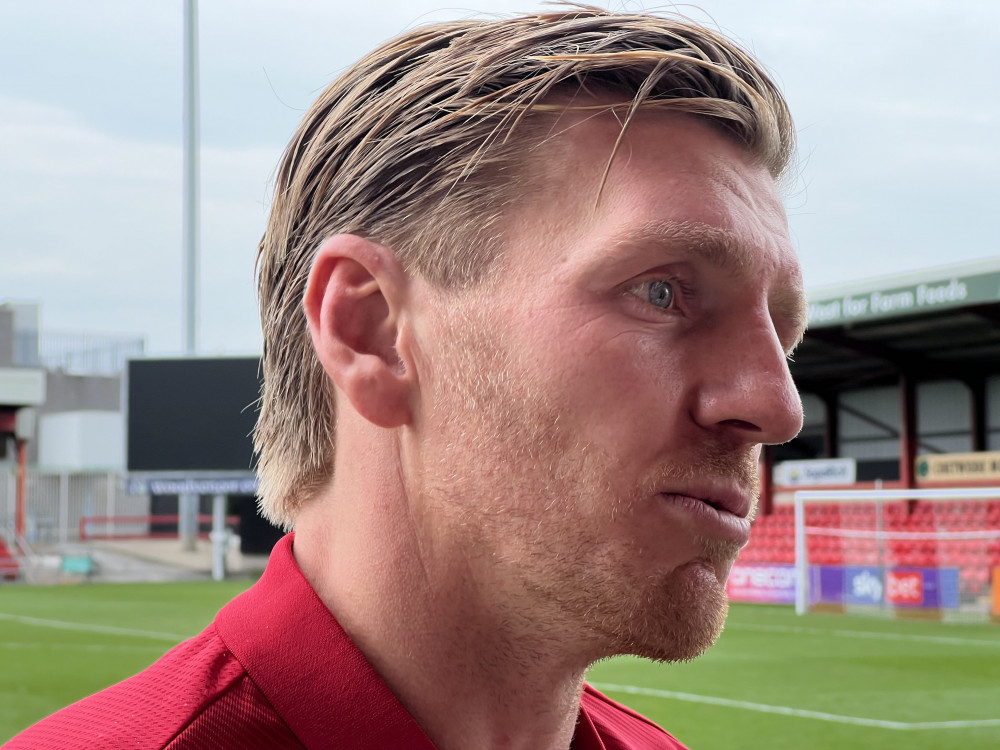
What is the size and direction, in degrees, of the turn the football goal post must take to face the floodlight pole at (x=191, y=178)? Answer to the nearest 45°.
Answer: approximately 90° to its right

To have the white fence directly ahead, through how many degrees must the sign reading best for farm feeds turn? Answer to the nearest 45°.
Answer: approximately 90° to its right

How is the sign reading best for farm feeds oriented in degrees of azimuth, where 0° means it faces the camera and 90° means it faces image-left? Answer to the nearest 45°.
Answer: approximately 45°

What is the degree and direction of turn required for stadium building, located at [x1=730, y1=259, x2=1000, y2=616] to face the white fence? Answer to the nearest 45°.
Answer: approximately 90° to its right

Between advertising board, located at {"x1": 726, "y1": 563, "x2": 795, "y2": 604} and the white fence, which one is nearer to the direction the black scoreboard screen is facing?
the advertising board

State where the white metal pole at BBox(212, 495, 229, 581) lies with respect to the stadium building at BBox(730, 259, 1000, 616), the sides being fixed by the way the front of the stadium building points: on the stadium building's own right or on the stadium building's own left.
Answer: on the stadium building's own right

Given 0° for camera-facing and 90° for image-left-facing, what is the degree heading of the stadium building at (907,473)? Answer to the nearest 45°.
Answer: approximately 45°
